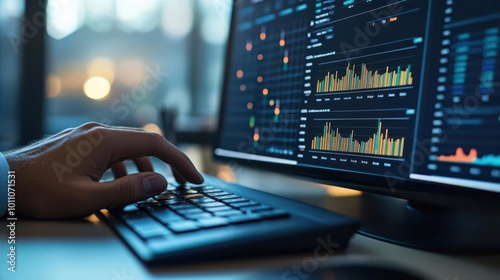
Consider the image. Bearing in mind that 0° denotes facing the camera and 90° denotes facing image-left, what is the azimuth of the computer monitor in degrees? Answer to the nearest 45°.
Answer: approximately 45°
